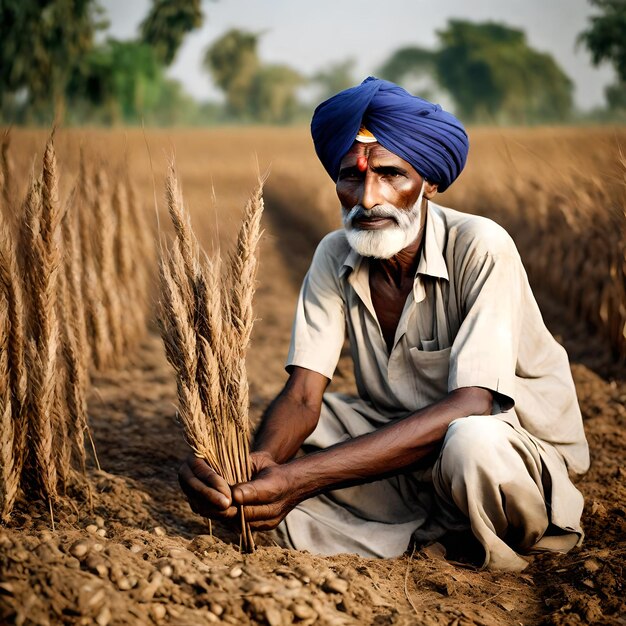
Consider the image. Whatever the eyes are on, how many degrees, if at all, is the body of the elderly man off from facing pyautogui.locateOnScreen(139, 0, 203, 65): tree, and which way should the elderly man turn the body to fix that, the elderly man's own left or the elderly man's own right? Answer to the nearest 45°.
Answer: approximately 135° to the elderly man's own right

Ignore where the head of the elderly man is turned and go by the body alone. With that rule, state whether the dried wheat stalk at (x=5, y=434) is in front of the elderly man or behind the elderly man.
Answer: in front

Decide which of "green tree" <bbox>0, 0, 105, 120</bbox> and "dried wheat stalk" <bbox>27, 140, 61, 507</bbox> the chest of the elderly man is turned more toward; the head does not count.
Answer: the dried wheat stalk

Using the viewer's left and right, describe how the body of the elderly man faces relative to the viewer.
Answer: facing the viewer and to the left of the viewer

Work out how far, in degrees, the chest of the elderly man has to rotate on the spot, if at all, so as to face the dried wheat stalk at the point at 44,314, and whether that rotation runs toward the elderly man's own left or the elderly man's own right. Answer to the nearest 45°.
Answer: approximately 45° to the elderly man's own right

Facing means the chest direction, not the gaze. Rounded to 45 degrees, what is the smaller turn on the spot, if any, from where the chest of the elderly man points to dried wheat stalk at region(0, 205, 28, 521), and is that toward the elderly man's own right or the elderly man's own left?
approximately 45° to the elderly man's own right

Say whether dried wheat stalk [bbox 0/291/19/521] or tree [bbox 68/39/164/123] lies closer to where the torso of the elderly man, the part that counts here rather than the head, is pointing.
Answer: the dried wheat stalk

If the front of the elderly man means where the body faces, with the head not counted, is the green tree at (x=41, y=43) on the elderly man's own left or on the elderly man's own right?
on the elderly man's own right

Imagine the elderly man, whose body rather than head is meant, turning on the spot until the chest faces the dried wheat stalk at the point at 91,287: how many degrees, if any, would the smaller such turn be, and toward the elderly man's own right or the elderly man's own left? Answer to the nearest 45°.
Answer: approximately 90° to the elderly man's own right
